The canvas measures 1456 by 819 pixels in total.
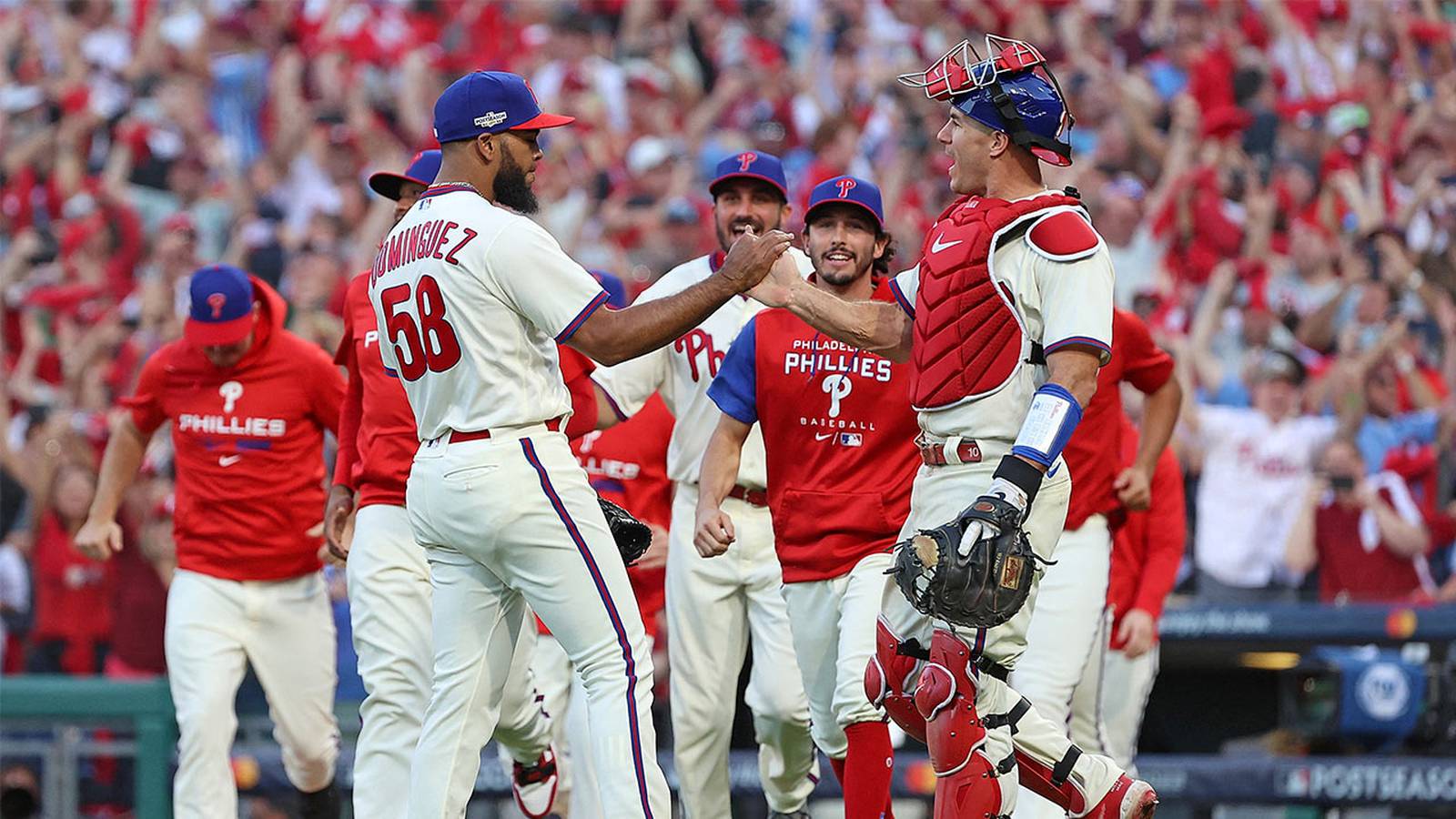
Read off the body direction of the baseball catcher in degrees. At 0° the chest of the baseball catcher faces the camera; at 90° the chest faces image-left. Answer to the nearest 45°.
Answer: approximately 45°

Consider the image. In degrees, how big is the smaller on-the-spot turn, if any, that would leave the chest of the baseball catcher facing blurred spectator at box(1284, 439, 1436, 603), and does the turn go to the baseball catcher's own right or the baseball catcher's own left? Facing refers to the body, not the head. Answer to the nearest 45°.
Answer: approximately 180°

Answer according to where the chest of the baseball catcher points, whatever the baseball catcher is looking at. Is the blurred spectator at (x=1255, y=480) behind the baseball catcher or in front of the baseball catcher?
behind
